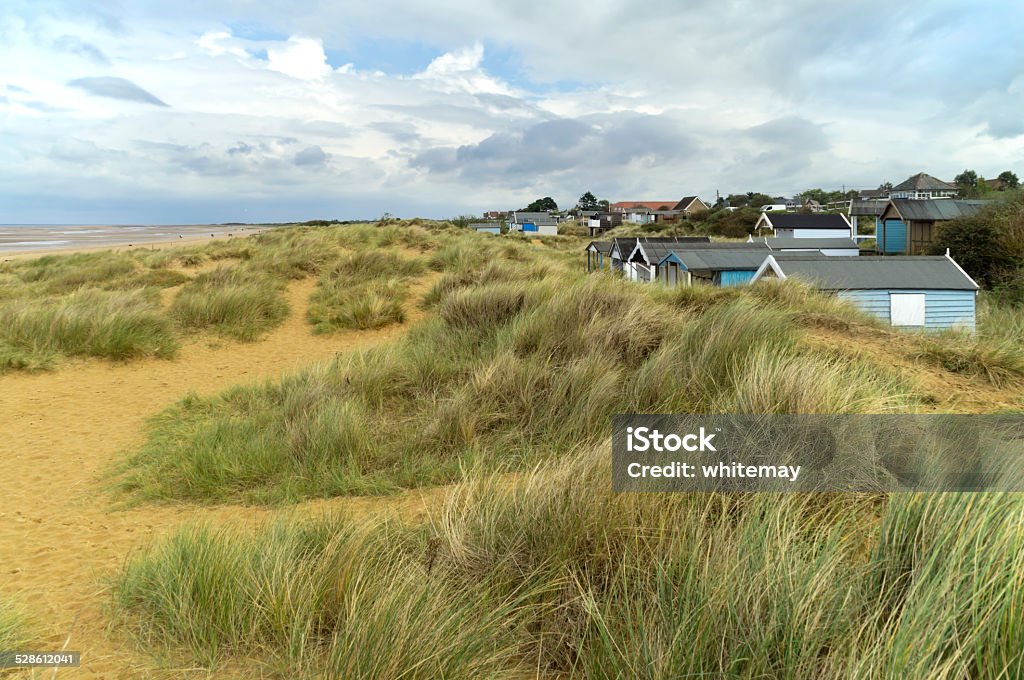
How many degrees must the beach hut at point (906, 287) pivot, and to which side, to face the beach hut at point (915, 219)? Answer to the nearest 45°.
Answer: approximately 90° to its right

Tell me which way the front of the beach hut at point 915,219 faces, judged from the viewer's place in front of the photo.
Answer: facing the viewer and to the left of the viewer

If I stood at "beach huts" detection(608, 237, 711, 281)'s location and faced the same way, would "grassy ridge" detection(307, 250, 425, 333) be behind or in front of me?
in front

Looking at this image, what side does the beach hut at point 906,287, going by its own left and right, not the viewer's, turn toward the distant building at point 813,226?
right

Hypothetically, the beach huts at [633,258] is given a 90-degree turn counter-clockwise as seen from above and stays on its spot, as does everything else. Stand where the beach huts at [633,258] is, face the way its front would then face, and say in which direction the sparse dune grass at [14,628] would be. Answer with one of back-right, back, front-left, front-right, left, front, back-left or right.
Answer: front-right

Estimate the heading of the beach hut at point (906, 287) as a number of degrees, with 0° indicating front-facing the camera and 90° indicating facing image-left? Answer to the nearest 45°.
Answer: approximately 90°

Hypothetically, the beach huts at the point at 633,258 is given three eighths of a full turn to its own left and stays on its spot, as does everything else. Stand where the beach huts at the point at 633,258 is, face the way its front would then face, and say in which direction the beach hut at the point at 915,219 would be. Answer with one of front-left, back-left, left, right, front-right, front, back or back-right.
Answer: front-left

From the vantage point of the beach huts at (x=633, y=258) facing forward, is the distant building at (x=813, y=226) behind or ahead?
behind

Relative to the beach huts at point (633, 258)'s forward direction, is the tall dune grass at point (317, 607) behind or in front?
in front

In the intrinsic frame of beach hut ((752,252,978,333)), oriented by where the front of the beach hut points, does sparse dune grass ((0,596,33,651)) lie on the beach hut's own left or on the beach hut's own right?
on the beach hut's own left

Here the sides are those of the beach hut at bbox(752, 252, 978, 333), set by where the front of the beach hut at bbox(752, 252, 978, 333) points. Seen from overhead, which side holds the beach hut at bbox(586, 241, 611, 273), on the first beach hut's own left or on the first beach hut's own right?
on the first beach hut's own right

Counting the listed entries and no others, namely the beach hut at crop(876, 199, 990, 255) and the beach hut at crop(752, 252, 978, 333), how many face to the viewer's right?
0

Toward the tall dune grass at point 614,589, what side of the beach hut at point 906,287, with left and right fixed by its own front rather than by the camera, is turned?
left

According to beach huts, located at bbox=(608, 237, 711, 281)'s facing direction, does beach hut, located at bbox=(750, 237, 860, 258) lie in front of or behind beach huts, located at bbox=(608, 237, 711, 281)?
behind

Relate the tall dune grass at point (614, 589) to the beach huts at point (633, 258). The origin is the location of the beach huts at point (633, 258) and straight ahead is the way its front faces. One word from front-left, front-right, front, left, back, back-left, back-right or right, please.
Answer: front-left
